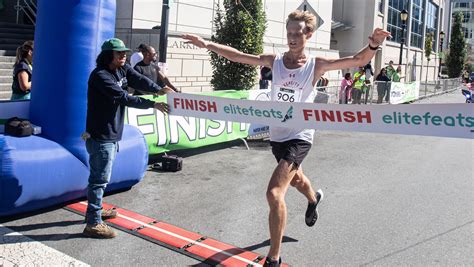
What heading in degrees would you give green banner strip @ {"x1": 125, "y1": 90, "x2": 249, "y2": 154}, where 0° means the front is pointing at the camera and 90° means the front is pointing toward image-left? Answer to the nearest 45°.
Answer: approximately 315°

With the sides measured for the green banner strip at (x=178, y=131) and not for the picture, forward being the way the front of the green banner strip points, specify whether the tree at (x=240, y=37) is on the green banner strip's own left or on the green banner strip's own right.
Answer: on the green banner strip's own left

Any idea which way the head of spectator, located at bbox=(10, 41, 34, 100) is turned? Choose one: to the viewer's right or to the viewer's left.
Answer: to the viewer's right

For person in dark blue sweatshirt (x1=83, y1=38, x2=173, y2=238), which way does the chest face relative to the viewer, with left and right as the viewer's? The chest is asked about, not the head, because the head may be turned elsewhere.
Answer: facing to the right of the viewer

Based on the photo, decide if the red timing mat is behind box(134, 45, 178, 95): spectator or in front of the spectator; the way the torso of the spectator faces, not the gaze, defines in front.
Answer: in front

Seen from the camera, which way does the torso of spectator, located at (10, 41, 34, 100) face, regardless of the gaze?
to the viewer's right

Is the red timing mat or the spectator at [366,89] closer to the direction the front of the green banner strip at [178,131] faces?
the red timing mat

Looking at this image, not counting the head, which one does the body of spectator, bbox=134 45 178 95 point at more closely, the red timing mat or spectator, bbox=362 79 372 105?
the red timing mat
